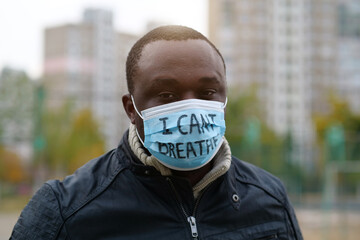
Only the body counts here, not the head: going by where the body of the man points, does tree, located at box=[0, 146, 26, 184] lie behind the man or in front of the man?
behind

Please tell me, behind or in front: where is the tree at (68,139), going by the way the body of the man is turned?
behind

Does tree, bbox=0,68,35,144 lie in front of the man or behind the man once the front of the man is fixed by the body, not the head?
behind

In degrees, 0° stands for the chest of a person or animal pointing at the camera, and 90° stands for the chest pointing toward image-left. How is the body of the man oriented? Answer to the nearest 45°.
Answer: approximately 315°
